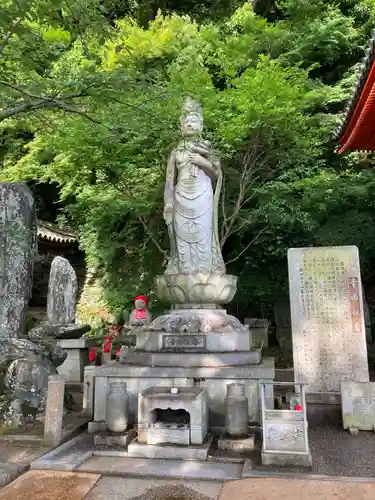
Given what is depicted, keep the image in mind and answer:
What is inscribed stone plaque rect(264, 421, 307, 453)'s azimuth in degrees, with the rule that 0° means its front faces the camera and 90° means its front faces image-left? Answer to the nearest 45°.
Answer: approximately 0°

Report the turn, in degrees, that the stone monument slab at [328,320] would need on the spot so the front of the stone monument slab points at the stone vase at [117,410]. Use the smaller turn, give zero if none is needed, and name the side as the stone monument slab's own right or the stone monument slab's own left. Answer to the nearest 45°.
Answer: approximately 45° to the stone monument slab's own right

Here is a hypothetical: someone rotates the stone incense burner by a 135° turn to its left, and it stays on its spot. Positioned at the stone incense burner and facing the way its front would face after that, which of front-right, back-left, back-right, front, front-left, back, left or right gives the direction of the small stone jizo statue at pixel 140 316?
front-left

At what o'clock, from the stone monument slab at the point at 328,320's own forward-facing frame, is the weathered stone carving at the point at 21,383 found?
The weathered stone carving is roughly at 2 o'clock from the stone monument slab.

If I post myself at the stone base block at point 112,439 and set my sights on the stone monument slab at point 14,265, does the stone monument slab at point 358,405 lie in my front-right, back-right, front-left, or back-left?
back-right

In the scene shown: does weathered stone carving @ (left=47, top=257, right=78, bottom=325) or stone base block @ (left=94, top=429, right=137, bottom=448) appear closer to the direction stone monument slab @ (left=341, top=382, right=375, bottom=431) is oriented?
the stone base block

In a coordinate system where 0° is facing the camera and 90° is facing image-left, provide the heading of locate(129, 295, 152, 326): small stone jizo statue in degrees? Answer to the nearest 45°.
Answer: approximately 0°

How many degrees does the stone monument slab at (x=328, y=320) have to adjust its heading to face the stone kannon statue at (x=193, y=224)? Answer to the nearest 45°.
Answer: approximately 45° to its right
